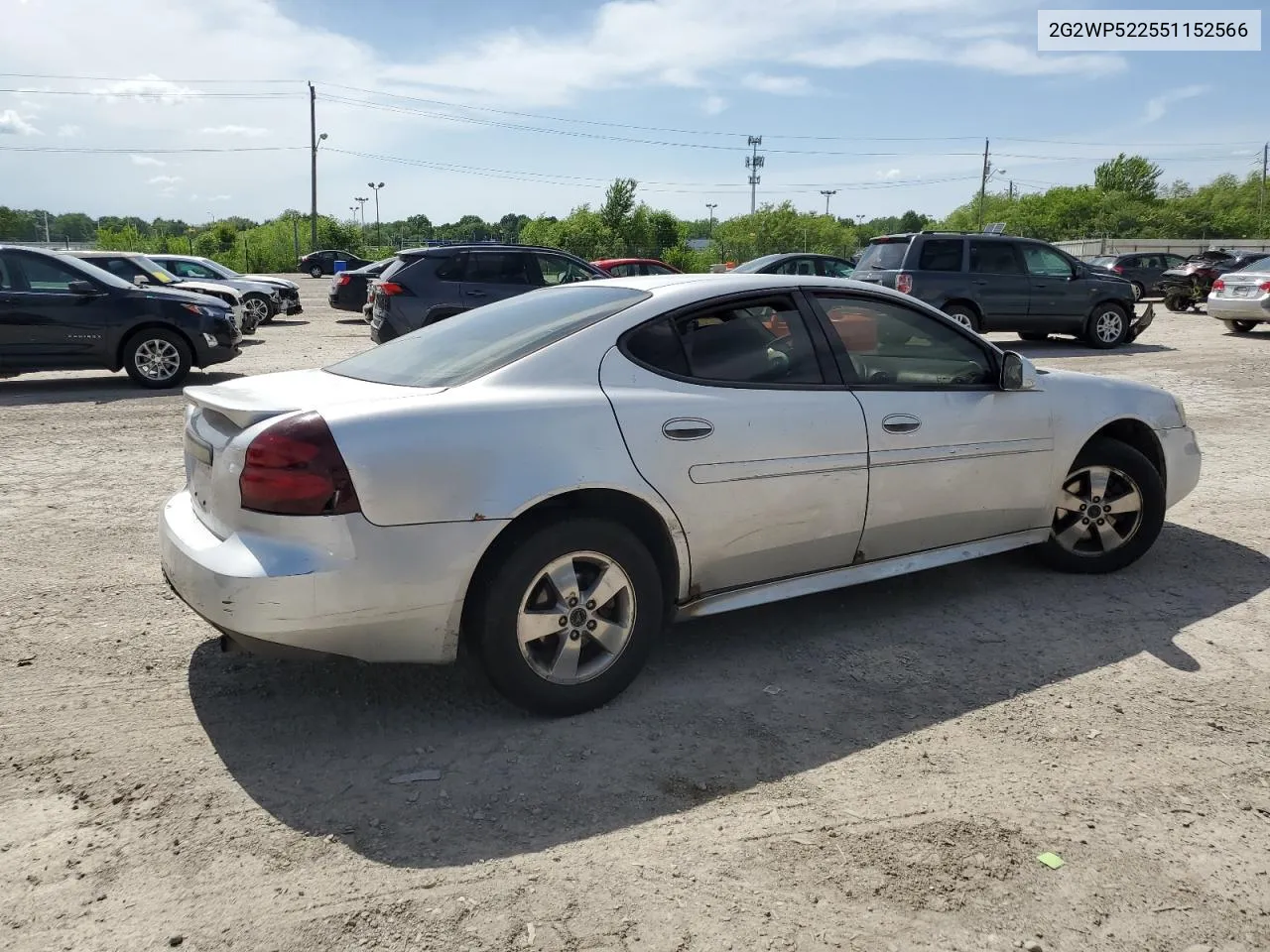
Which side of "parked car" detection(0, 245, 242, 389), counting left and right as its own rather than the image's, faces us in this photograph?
right

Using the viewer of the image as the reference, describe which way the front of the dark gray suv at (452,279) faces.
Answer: facing away from the viewer and to the right of the viewer

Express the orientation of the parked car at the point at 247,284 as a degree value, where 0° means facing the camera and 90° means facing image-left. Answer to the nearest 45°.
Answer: approximately 315°

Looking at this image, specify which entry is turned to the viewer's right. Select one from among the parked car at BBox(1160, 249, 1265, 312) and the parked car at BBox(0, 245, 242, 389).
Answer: the parked car at BBox(0, 245, 242, 389)

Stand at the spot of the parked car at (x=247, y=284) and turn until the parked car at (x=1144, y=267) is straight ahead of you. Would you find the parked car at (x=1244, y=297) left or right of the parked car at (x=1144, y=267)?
right

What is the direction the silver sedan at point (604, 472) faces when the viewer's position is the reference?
facing away from the viewer and to the right of the viewer

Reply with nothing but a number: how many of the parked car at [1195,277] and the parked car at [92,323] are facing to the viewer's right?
1
